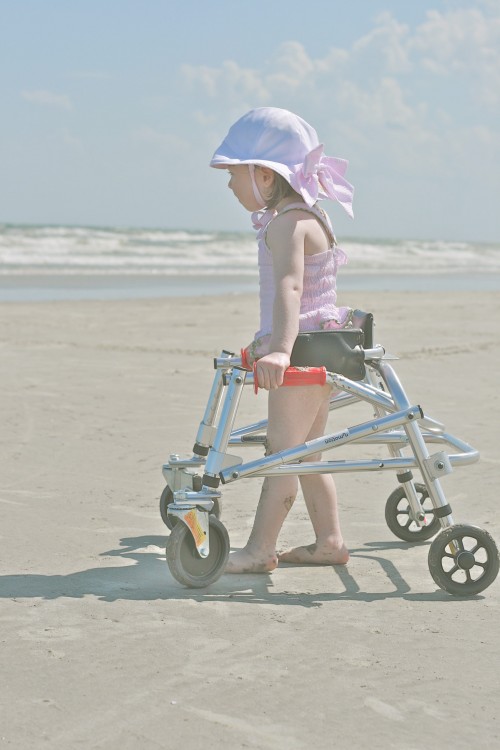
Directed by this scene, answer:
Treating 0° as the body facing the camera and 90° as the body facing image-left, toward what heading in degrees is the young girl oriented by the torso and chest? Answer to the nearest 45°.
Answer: approximately 90°

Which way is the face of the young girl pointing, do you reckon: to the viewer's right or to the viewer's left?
to the viewer's left

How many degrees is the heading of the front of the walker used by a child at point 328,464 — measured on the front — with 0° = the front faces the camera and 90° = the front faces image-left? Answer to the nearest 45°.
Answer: approximately 90°
